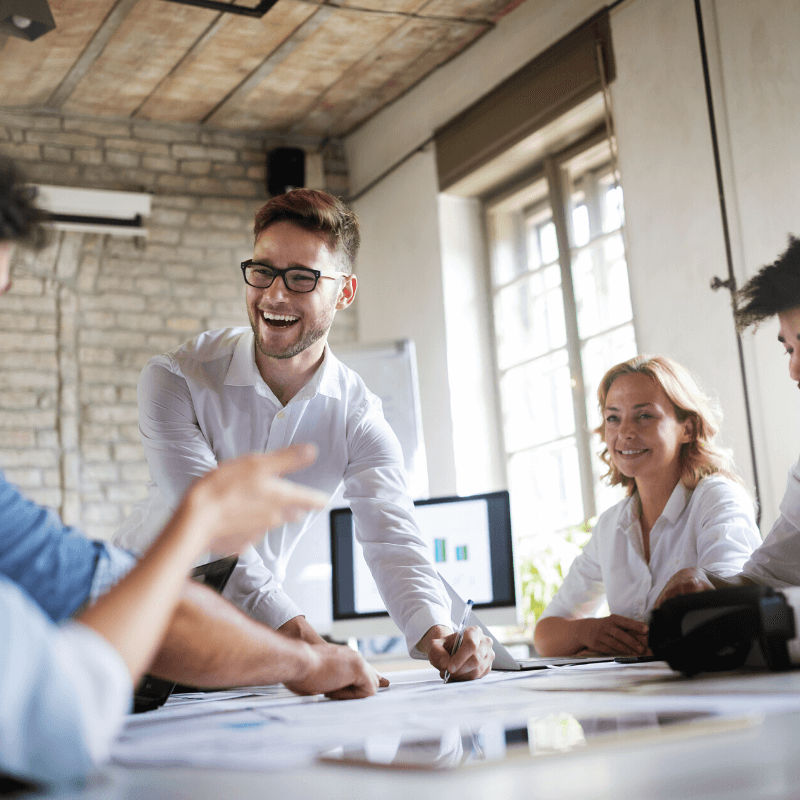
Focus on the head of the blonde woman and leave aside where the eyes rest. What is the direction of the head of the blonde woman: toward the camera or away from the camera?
toward the camera

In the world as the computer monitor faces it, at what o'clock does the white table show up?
The white table is roughly at 12 o'clock from the computer monitor.

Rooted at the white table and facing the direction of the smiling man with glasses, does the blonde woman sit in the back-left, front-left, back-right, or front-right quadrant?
front-right

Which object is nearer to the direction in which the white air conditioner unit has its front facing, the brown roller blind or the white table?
the white table

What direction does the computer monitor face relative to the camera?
toward the camera

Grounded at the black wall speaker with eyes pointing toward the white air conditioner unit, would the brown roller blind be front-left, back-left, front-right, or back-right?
back-left

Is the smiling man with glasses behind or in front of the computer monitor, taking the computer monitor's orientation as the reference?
in front

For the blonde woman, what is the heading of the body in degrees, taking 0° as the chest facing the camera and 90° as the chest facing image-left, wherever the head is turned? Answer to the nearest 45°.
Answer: approximately 45°

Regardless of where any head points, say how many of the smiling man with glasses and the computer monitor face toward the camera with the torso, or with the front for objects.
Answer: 2

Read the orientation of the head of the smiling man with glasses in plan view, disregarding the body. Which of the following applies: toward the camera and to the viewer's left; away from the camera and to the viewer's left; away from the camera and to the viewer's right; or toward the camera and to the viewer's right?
toward the camera and to the viewer's left

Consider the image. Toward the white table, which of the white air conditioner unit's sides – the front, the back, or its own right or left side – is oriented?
front

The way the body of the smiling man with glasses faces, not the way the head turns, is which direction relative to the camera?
toward the camera

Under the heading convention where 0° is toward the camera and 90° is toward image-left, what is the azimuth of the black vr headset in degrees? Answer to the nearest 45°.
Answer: approximately 45°

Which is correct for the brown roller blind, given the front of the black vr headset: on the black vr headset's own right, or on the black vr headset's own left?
on the black vr headset's own right
